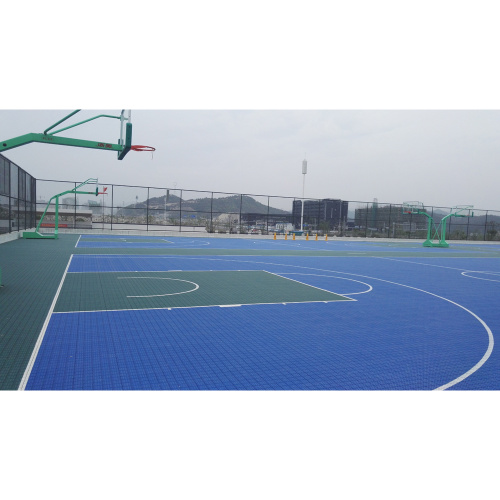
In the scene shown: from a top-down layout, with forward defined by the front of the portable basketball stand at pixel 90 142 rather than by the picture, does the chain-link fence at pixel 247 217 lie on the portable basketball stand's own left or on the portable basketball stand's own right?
on the portable basketball stand's own left

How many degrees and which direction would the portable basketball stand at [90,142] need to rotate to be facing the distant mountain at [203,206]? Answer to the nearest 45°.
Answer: approximately 90° to its left

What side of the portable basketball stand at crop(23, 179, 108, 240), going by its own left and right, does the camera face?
right

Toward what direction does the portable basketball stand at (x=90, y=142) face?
to the viewer's right
